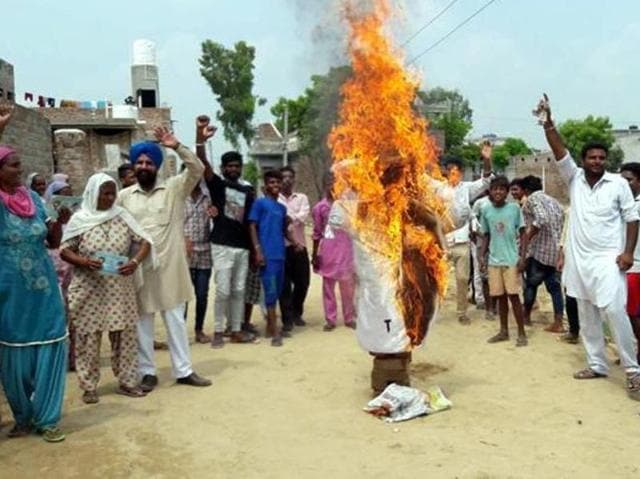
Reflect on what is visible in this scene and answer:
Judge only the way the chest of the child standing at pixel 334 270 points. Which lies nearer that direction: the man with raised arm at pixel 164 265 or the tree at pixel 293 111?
the man with raised arm

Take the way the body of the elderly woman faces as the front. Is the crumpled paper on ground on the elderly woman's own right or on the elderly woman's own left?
on the elderly woman's own left

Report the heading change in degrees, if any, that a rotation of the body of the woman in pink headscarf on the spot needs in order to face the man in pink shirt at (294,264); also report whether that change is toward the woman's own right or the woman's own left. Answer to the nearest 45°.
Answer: approximately 90° to the woman's own left

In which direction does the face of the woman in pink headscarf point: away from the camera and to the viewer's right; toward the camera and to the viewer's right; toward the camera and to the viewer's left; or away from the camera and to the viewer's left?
toward the camera and to the viewer's right

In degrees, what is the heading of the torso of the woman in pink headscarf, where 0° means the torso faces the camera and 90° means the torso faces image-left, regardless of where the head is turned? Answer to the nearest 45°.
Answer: approximately 315°

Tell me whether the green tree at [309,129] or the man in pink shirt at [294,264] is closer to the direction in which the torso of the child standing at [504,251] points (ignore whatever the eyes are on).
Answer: the man in pink shirt

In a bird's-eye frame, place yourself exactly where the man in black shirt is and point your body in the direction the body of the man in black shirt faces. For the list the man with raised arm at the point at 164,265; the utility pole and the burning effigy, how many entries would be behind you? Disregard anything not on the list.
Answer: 1
